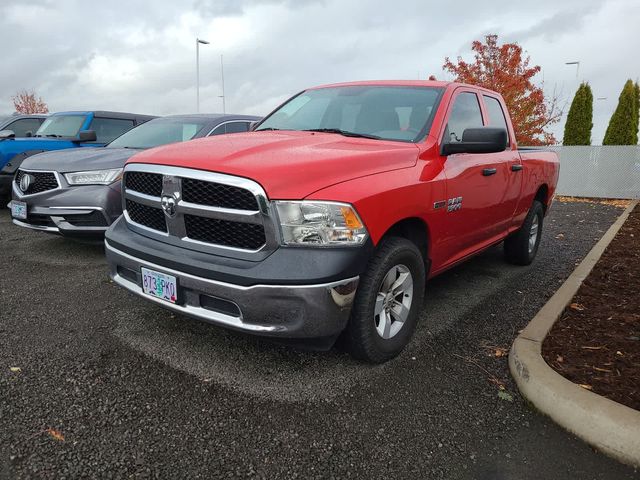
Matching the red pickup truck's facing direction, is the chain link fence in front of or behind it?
behind

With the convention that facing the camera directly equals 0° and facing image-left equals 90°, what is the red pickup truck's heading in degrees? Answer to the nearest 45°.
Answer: approximately 45°

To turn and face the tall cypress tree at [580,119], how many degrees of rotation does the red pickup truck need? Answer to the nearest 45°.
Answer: approximately 180°

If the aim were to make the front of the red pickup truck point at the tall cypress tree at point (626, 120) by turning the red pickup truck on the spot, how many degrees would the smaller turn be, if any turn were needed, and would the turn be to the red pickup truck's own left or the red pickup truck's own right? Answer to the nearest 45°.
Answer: approximately 180°

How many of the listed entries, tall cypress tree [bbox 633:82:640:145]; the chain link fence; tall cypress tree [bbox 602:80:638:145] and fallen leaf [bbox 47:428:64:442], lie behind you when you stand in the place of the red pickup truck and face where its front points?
3

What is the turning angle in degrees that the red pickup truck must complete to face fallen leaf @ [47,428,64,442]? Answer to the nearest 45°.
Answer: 0° — it already faces it

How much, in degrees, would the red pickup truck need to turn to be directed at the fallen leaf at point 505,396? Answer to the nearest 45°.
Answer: approximately 45° to its left

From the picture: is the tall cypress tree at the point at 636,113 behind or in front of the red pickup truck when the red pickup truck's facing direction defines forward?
behind

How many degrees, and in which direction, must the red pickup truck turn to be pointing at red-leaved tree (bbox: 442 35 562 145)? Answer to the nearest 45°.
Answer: approximately 135° to its right

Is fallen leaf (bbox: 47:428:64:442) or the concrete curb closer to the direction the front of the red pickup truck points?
the fallen leaf
